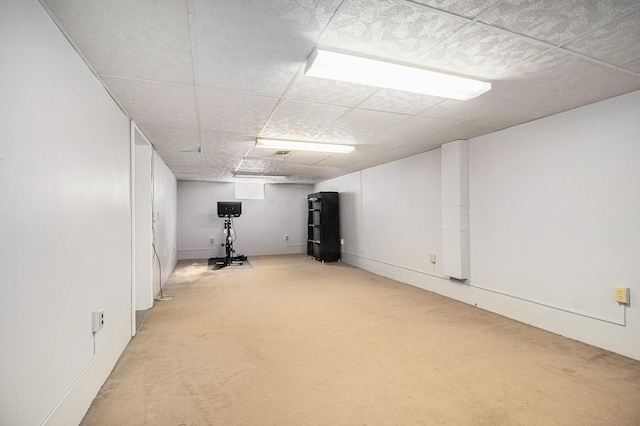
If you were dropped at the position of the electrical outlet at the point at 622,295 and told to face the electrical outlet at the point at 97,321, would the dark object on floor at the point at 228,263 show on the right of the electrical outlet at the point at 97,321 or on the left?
right

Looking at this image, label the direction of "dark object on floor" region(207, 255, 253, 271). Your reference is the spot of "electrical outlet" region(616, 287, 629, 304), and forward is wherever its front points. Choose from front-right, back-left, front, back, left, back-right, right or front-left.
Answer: front-right

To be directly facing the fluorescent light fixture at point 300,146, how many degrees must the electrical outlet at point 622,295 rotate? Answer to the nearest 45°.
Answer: approximately 45° to its right

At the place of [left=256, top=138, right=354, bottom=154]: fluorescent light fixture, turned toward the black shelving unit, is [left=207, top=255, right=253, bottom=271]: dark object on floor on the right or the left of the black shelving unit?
left

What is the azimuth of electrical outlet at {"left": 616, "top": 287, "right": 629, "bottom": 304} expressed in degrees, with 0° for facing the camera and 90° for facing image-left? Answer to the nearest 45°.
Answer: approximately 45°

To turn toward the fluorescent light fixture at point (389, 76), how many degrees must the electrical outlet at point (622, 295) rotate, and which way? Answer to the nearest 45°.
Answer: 0° — it already faces it

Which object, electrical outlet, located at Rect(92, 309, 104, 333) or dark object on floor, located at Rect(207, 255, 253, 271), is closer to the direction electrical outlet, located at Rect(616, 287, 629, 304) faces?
the electrical outlet

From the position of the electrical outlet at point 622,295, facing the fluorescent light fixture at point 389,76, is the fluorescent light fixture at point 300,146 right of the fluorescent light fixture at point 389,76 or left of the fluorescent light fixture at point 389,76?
right

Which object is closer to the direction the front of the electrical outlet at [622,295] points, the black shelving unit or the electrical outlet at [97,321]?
the electrical outlet

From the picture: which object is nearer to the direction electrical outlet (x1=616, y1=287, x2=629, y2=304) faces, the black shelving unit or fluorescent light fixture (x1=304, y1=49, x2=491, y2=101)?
the fluorescent light fixture

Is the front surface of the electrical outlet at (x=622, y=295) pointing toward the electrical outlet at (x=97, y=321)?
yes

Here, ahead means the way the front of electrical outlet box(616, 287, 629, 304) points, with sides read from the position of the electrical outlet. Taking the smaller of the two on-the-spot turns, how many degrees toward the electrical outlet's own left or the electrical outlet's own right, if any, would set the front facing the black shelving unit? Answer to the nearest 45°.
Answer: approximately 45° to the electrical outlet's own right
